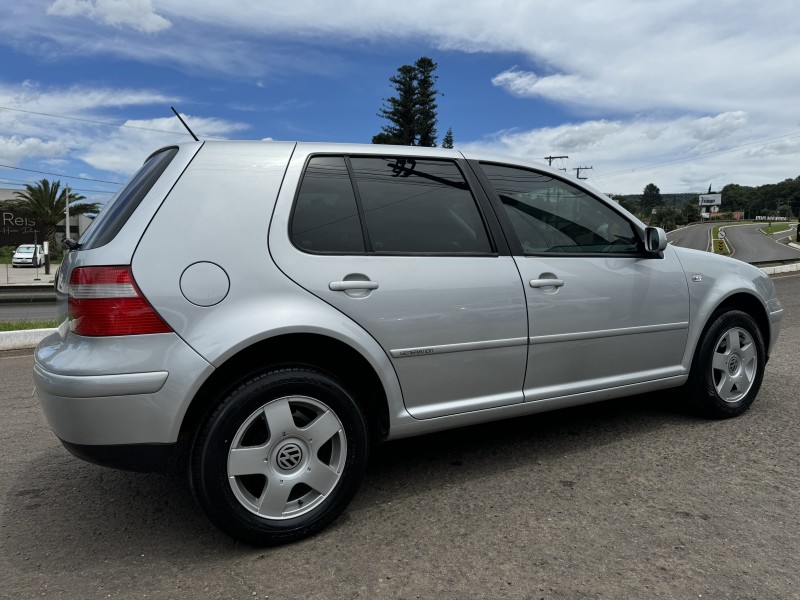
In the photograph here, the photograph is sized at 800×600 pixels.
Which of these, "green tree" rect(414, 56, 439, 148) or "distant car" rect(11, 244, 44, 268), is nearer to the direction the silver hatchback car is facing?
the green tree

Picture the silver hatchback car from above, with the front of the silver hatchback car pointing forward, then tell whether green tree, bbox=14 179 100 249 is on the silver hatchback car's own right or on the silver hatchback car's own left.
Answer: on the silver hatchback car's own left

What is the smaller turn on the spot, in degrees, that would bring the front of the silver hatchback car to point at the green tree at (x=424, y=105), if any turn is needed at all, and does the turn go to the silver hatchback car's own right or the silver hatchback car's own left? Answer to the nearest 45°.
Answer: approximately 45° to the silver hatchback car's own left

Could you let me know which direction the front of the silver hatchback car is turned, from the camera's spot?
facing away from the viewer and to the right of the viewer

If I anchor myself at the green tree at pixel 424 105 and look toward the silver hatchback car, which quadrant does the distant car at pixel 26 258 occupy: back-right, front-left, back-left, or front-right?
front-right

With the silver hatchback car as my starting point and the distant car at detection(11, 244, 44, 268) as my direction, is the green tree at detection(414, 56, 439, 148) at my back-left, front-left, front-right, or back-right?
front-right

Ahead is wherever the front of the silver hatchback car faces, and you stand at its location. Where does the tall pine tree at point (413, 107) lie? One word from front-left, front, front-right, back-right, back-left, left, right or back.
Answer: front-left

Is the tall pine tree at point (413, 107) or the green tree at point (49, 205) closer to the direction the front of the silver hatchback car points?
the tall pine tree

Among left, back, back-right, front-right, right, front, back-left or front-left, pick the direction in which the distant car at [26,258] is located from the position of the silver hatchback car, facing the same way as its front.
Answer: left
